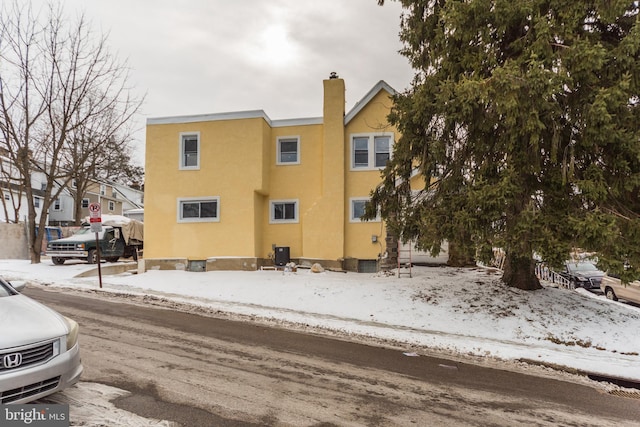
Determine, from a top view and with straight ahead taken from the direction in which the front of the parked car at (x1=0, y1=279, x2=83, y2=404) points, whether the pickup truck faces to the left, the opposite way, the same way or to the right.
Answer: to the right

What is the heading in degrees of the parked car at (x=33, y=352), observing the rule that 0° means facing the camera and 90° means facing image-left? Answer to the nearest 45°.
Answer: approximately 315°

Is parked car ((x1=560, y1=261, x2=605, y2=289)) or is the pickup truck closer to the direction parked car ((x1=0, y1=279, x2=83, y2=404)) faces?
the parked car

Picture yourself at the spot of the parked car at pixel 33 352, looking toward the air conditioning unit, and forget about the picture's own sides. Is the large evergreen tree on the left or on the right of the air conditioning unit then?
right

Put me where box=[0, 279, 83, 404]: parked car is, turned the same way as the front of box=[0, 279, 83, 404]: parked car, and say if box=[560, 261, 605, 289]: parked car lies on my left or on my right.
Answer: on my left

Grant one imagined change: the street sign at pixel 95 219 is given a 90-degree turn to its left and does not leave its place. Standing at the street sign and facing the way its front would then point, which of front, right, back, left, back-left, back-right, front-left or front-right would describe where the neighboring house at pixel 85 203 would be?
left

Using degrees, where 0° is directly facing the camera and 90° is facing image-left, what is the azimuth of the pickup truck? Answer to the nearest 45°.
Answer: approximately 45°

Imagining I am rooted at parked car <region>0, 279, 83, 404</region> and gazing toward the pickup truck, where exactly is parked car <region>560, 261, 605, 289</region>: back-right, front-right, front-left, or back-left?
front-right

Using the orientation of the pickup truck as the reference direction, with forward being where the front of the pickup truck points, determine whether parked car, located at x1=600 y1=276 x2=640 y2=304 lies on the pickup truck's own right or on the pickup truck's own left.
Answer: on the pickup truck's own left

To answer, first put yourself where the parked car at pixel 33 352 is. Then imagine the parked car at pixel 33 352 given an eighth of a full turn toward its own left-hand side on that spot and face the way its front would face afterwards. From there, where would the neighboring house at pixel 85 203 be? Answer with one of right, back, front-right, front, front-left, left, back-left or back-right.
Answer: left

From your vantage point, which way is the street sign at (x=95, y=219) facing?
toward the camera
